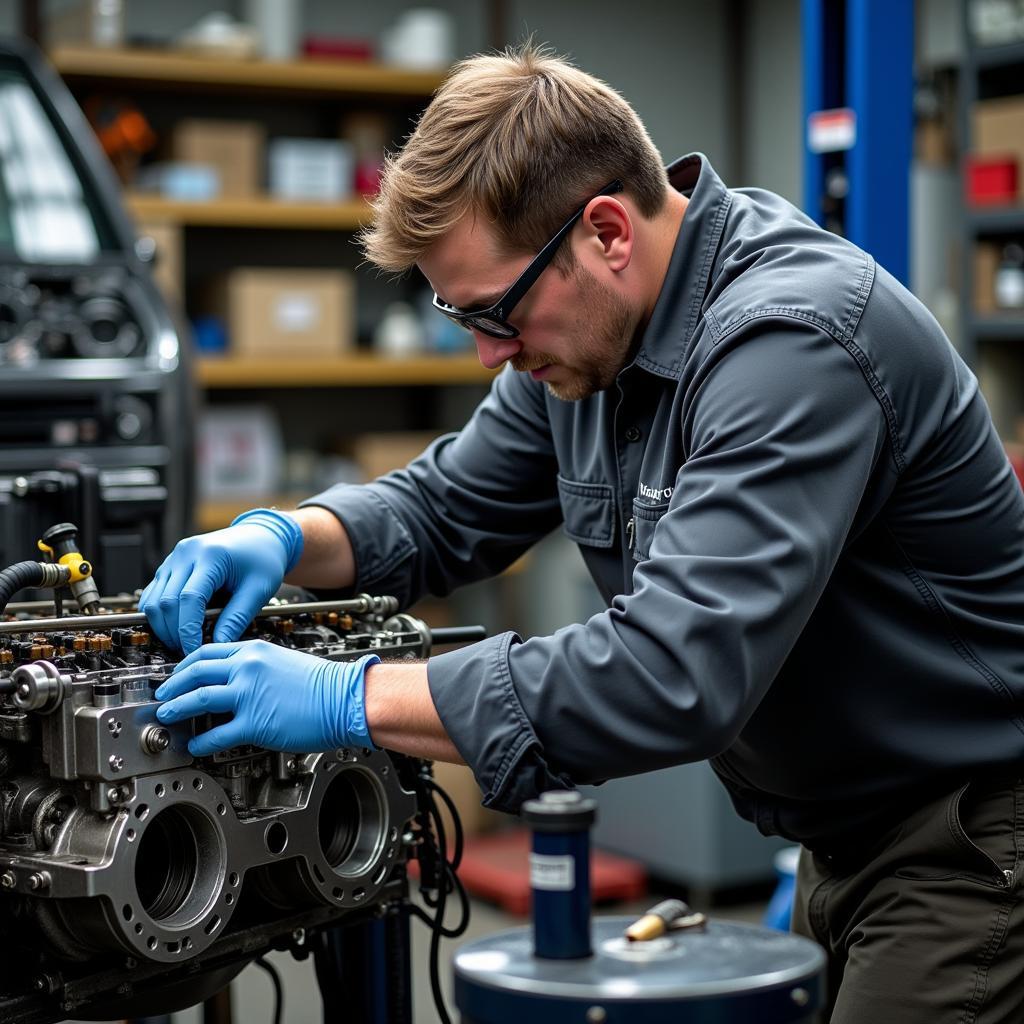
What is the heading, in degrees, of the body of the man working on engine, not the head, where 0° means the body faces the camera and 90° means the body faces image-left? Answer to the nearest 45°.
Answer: approximately 90°

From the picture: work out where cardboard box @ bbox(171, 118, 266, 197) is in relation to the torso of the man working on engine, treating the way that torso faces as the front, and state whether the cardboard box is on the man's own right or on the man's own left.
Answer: on the man's own right

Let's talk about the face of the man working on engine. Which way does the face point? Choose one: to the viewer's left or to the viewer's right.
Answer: to the viewer's left

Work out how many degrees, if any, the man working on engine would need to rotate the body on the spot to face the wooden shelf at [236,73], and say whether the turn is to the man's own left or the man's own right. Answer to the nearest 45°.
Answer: approximately 90° to the man's own right

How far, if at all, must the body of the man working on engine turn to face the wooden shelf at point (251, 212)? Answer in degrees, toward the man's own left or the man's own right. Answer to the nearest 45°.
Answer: approximately 90° to the man's own right

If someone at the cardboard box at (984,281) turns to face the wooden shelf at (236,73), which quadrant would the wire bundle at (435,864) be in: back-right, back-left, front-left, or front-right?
front-left

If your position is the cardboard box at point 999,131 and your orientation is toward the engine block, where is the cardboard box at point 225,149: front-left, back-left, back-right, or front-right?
front-right

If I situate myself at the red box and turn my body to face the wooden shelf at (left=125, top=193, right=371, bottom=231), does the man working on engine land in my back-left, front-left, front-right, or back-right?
front-left
